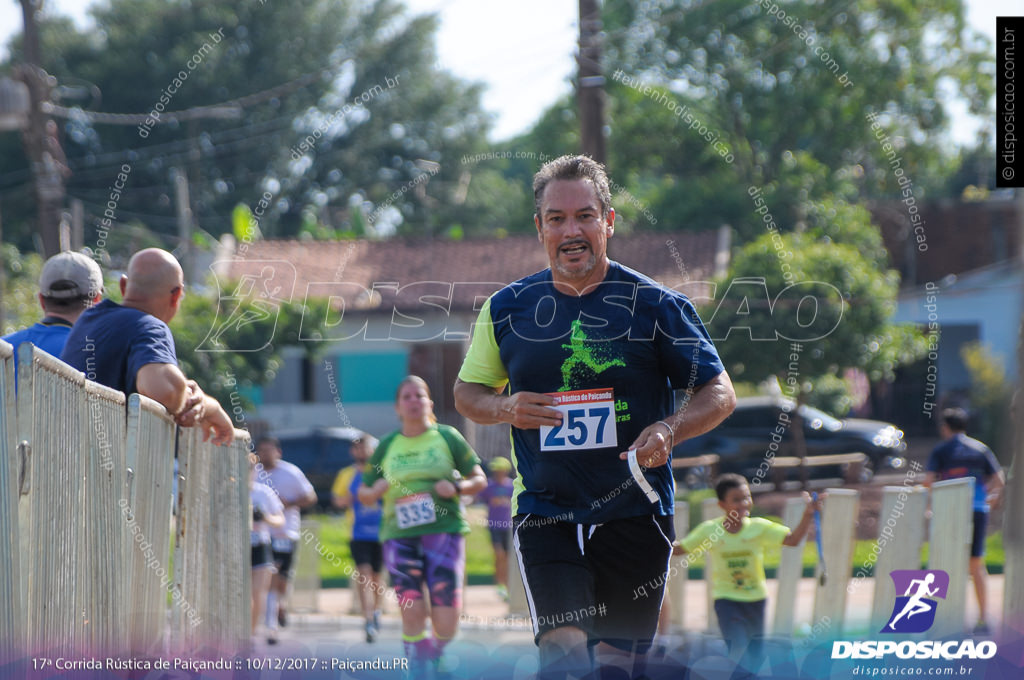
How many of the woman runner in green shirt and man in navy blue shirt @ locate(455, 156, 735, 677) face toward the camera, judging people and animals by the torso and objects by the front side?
2

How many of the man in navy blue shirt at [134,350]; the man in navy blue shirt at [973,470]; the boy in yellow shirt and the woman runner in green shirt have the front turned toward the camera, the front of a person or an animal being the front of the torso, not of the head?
2

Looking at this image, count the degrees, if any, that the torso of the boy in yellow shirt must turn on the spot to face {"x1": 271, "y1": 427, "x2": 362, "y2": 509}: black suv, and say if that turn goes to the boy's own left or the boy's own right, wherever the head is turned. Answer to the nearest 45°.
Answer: approximately 135° to the boy's own right

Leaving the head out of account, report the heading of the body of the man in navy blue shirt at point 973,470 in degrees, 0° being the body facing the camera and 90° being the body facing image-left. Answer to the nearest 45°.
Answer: approximately 135°

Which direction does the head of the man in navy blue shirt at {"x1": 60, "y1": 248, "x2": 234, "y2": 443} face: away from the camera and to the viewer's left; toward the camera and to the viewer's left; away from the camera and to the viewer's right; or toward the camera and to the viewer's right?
away from the camera and to the viewer's right

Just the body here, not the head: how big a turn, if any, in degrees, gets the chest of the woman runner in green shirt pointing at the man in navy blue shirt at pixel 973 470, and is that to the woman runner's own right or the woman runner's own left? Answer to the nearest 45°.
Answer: approximately 135° to the woman runner's own left

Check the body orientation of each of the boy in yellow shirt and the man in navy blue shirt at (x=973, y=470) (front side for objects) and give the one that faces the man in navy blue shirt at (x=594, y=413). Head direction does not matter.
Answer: the boy in yellow shirt

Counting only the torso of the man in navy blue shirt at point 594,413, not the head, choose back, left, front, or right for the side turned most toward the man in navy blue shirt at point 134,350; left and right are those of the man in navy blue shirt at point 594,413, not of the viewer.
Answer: right

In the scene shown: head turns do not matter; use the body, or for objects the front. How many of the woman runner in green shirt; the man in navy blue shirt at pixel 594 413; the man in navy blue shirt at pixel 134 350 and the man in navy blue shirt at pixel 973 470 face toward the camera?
2
